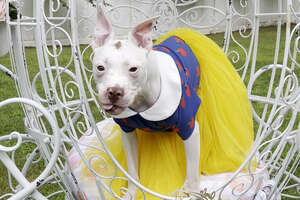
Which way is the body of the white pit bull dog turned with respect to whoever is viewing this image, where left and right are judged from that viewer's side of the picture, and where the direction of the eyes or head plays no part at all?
facing the viewer and to the left of the viewer
